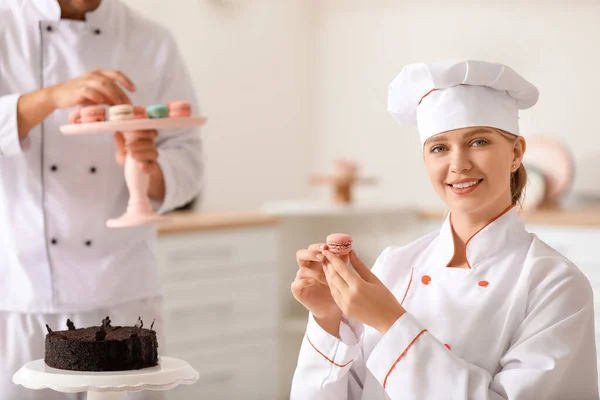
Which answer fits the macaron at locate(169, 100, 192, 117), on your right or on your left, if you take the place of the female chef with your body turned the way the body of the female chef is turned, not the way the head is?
on your right

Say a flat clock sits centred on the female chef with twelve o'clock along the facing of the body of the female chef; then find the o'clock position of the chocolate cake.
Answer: The chocolate cake is roughly at 1 o'clock from the female chef.

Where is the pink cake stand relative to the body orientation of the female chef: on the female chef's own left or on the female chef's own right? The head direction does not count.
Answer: on the female chef's own right

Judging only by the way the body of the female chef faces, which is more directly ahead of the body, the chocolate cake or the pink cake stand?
the chocolate cake

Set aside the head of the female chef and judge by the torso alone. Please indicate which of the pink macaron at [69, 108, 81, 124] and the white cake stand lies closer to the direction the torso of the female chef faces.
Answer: the white cake stand

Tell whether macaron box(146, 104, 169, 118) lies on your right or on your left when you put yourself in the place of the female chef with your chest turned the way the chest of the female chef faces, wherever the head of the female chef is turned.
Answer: on your right

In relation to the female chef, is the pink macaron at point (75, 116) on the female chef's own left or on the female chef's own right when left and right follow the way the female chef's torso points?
on the female chef's own right

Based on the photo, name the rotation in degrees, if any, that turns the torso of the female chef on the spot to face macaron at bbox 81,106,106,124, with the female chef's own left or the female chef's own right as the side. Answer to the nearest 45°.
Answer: approximately 45° to the female chef's own right

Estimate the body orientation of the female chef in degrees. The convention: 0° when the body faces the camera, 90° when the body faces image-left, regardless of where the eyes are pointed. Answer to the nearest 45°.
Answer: approximately 45°
